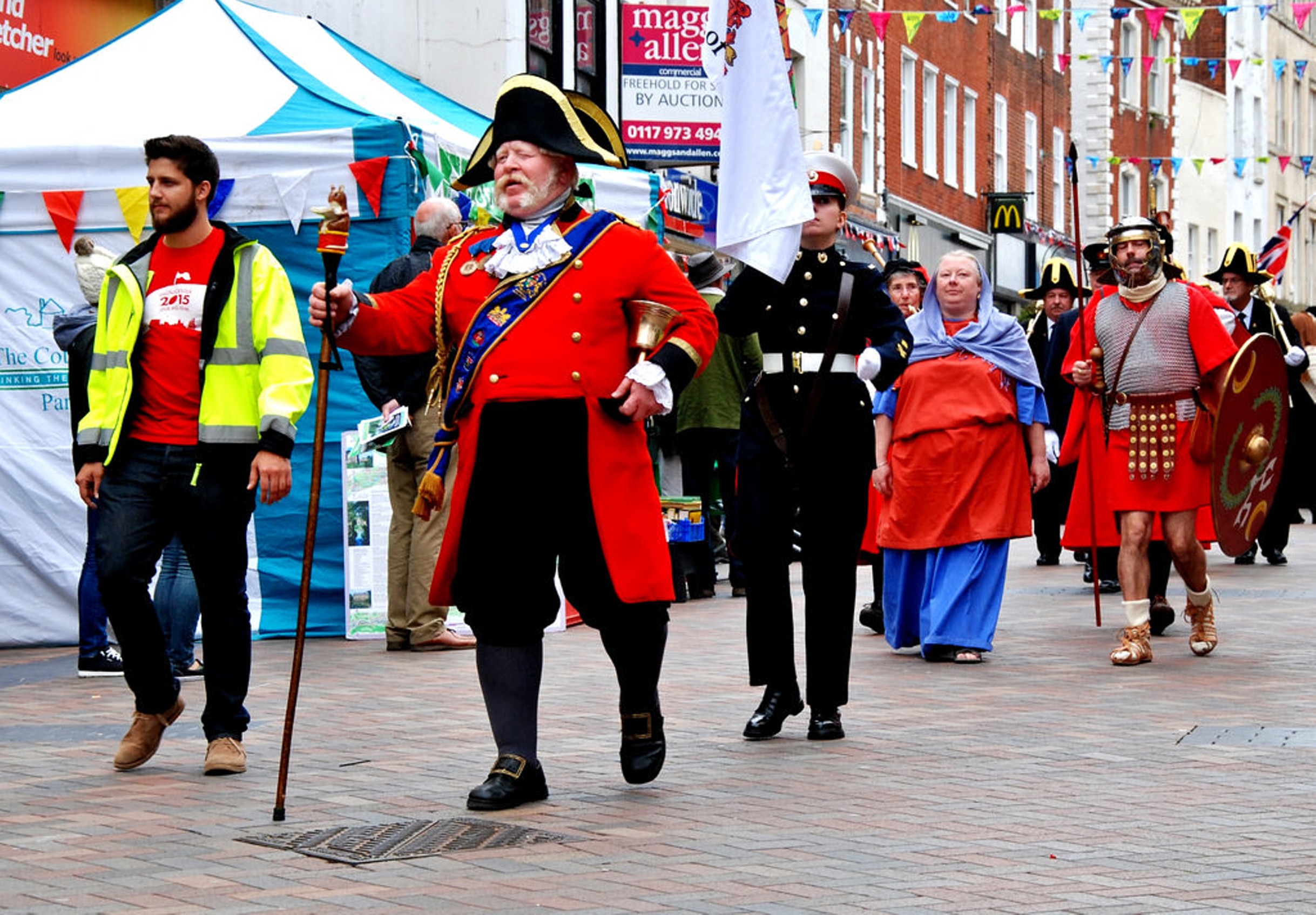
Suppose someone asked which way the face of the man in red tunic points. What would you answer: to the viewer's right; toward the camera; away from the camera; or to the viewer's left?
toward the camera

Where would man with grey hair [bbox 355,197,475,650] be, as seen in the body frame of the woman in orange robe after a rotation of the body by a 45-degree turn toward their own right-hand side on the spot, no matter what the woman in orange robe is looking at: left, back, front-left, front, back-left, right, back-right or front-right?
front-right

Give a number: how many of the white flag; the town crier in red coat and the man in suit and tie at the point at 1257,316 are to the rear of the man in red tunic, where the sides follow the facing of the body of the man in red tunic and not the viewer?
1

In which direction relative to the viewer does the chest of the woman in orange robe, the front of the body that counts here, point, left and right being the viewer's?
facing the viewer

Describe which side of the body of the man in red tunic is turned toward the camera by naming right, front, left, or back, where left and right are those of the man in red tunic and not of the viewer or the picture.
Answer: front

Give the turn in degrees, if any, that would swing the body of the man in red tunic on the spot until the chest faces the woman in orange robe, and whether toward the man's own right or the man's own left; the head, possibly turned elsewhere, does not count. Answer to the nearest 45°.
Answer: approximately 90° to the man's own right

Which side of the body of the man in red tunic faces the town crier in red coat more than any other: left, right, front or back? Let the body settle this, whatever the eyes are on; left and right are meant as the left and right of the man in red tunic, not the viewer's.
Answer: front

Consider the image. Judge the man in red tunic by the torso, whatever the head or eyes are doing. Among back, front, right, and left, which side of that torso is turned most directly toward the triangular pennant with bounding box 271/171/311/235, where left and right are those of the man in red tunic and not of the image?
right

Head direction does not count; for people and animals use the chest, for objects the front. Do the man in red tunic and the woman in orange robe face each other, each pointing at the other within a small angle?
no

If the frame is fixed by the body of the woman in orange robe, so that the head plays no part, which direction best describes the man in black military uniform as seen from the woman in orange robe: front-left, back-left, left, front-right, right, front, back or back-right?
front

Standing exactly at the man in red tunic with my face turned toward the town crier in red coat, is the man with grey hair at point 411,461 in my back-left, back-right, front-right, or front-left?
front-right

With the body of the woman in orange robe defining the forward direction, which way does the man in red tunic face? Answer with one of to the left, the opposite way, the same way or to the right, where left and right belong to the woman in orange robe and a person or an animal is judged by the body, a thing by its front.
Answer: the same way

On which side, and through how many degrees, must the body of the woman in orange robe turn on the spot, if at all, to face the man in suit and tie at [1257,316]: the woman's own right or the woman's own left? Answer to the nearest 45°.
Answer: approximately 180°

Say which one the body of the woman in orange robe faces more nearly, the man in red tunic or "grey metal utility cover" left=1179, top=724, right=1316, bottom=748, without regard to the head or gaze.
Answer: the grey metal utility cover

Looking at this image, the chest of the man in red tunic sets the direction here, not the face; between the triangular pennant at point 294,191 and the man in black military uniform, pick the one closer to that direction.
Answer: the man in black military uniform

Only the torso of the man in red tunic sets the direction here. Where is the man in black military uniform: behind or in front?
in front

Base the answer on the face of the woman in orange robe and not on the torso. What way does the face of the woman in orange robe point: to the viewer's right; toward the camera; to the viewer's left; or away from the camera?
toward the camera

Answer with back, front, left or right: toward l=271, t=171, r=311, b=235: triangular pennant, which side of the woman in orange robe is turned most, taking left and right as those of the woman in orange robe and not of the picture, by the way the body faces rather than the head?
right

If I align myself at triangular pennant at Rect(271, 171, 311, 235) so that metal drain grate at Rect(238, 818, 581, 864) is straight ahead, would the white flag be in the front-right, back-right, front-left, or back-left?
front-left
